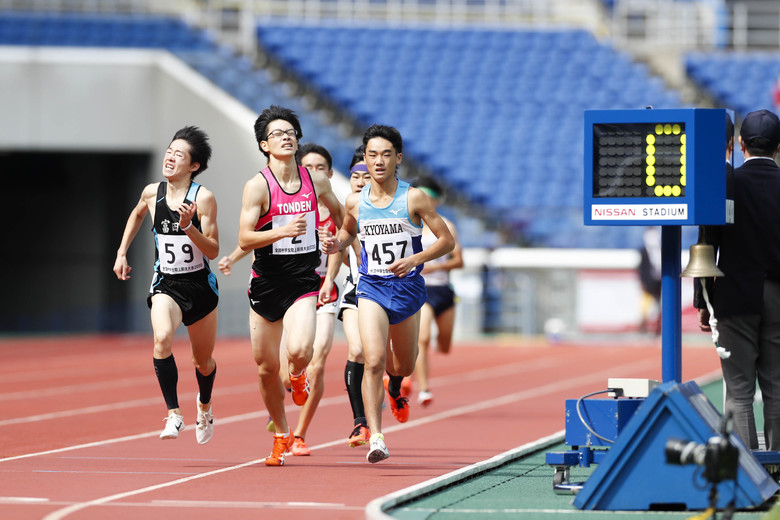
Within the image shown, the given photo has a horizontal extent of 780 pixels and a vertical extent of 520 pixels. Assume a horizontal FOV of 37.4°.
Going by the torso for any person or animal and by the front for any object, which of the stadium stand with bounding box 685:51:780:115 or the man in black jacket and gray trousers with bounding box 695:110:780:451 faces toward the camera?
the stadium stand

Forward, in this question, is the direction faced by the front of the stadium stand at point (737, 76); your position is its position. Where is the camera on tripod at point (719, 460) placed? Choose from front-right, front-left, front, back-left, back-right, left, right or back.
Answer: front

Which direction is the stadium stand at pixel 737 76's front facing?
toward the camera

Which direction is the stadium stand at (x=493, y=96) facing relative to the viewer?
toward the camera

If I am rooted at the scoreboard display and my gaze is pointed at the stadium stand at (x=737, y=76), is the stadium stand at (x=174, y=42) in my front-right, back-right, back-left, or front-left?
front-left

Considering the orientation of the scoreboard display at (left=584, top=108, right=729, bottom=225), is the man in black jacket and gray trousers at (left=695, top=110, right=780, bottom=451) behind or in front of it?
behind

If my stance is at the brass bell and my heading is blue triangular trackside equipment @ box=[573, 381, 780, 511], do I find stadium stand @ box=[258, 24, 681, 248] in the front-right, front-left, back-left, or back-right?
back-right

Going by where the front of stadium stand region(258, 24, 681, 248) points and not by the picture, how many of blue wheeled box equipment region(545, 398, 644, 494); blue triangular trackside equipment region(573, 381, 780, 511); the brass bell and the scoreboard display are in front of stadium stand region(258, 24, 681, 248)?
4
